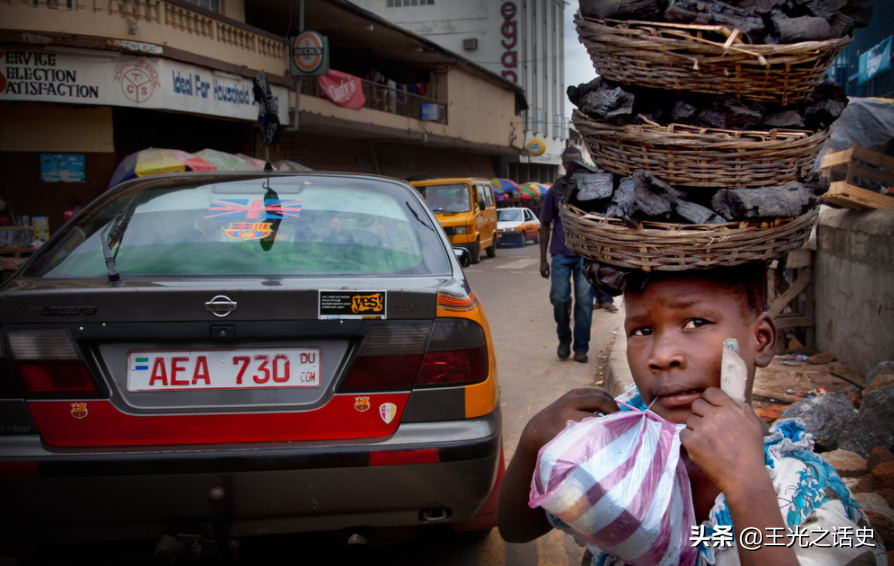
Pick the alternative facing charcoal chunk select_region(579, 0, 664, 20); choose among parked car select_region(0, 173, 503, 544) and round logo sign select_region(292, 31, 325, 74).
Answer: the round logo sign

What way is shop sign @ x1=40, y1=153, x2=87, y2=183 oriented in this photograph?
toward the camera

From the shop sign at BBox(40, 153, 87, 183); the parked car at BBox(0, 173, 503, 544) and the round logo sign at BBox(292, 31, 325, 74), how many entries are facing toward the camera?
2

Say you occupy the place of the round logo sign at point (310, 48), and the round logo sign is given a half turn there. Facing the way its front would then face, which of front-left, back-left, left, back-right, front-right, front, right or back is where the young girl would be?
back

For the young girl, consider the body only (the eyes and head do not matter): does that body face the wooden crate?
no

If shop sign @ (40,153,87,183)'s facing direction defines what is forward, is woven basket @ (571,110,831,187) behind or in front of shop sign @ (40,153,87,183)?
in front

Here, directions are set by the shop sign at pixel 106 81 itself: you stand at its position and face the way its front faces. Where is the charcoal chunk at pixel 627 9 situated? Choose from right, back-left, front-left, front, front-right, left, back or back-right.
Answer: front-right

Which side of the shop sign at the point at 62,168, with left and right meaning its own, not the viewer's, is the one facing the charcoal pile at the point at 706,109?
front

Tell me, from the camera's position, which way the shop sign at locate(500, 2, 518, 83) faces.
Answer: facing the viewer

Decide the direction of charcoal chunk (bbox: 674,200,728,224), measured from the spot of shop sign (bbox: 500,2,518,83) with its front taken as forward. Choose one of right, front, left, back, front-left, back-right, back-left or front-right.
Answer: front

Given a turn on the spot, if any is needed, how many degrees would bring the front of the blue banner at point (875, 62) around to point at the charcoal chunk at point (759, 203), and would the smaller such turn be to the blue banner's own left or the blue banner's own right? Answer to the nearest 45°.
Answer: approximately 45° to the blue banner's own left

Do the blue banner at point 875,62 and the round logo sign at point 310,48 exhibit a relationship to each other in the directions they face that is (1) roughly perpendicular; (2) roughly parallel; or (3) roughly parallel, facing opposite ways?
roughly perpendicular

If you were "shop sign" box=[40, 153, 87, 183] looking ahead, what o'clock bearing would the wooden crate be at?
The wooden crate is roughly at 11 o'clock from the shop sign.

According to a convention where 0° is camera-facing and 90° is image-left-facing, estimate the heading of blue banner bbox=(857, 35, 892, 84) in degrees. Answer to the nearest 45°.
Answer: approximately 45°

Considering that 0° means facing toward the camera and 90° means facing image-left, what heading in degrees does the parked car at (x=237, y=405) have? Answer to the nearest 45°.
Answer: approximately 180°

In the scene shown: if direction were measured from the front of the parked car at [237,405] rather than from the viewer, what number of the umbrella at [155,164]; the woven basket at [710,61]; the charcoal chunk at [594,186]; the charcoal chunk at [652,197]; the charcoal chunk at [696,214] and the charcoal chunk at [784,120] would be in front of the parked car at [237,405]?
1

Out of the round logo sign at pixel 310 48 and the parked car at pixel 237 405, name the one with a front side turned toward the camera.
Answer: the round logo sign
